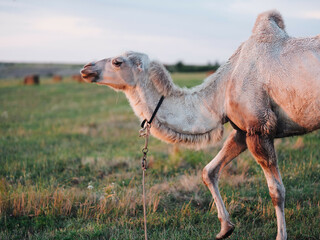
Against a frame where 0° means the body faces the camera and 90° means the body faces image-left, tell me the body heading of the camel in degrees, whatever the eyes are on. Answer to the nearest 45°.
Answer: approximately 90°
